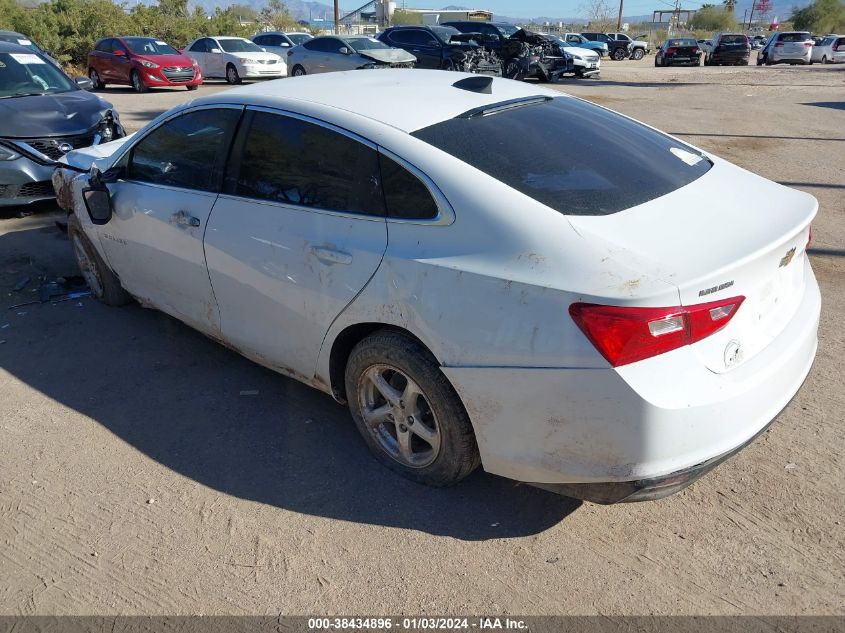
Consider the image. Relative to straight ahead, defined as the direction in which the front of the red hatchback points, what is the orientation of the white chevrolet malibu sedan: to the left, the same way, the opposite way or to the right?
the opposite way

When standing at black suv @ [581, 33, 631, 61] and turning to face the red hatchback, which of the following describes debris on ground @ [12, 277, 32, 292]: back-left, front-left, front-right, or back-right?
front-left

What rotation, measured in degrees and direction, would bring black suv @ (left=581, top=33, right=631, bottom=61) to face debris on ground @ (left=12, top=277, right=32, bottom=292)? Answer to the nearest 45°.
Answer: approximately 45° to its right

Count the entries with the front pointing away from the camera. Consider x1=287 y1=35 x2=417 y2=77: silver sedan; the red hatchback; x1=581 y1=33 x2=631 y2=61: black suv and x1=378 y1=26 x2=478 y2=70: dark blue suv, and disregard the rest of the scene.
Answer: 0

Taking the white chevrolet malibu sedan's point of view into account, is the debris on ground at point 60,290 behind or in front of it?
in front

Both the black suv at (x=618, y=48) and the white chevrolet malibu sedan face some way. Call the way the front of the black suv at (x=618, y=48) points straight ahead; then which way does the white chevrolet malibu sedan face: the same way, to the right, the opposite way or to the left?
the opposite way

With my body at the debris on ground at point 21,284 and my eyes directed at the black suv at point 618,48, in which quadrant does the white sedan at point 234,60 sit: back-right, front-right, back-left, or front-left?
front-left

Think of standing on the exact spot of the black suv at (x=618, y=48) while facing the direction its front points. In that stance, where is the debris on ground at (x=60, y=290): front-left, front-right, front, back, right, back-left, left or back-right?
front-right

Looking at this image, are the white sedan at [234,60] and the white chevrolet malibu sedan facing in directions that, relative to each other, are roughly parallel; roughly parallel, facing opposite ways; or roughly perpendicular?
roughly parallel, facing opposite ways

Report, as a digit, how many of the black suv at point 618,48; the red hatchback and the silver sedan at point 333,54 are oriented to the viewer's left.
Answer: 0

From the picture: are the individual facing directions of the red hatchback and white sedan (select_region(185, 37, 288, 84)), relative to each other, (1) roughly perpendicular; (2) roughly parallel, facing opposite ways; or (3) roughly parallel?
roughly parallel

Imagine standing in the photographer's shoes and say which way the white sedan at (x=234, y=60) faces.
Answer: facing the viewer and to the right of the viewer

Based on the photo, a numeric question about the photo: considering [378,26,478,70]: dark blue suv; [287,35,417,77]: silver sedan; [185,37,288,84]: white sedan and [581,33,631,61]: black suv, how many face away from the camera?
0

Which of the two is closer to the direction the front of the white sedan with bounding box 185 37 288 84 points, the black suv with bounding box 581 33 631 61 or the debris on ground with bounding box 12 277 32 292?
the debris on ground

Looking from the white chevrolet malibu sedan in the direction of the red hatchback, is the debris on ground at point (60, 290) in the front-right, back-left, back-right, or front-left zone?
front-left

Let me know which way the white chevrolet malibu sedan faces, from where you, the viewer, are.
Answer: facing away from the viewer and to the left of the viewer

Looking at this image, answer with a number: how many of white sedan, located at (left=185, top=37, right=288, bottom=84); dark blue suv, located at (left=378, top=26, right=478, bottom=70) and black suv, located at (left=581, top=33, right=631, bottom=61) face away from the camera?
0

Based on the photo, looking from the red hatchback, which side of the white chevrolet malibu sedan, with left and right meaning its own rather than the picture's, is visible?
front

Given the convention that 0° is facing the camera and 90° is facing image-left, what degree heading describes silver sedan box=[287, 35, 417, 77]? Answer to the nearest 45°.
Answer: approximately 315°

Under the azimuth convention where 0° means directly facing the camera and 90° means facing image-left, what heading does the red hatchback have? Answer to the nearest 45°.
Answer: approximately 315°
